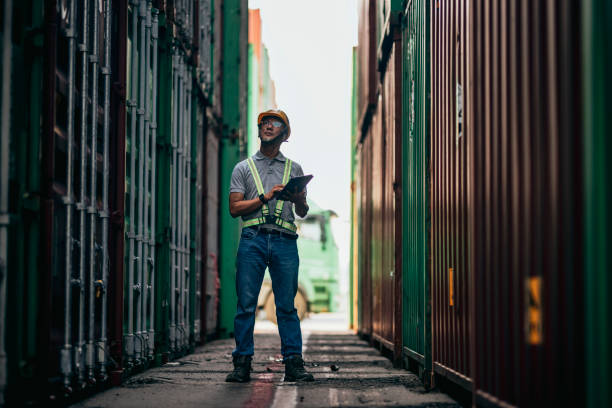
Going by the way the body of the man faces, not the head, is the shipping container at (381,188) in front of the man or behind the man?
behind

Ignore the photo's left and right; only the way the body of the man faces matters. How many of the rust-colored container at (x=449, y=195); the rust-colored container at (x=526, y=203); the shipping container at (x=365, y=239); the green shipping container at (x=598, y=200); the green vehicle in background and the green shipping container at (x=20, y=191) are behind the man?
2

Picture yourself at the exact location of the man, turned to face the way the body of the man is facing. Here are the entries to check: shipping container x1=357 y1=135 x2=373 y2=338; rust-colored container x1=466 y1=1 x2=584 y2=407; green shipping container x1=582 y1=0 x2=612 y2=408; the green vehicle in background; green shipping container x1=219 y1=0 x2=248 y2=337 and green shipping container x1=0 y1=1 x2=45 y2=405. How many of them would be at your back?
3

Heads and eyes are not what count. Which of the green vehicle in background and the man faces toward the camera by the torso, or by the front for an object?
the man

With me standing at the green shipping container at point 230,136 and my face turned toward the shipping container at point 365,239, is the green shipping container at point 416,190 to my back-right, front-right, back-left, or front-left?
front-right

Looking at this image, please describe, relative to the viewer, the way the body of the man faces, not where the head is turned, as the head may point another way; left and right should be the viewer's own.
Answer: facing the viewer

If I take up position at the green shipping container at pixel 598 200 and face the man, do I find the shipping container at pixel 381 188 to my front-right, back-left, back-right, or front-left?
front-right
